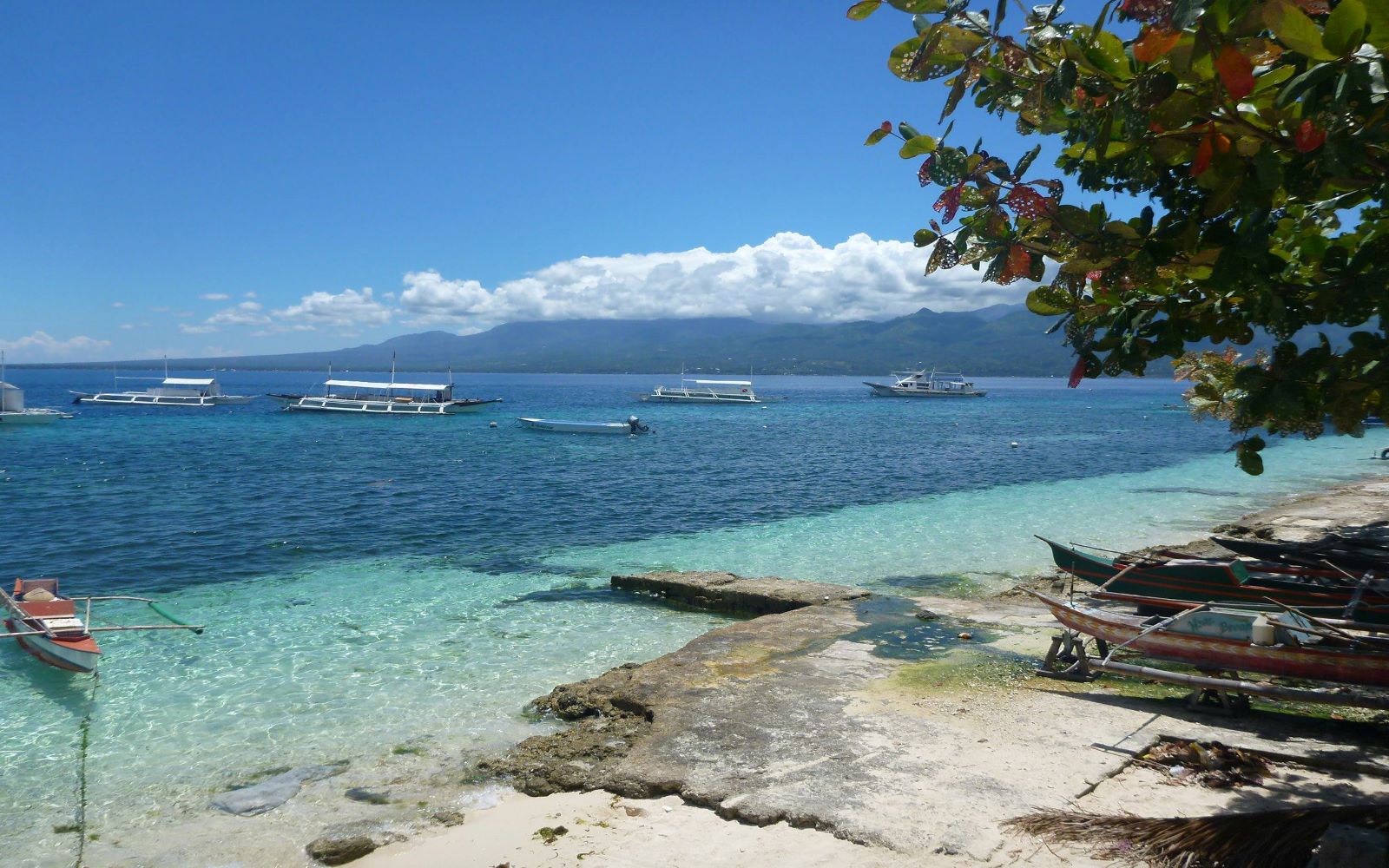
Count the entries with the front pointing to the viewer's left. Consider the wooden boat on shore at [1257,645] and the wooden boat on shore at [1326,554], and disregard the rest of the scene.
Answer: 2

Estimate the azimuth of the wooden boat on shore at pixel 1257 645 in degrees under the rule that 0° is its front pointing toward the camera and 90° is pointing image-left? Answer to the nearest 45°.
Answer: approximately 90°

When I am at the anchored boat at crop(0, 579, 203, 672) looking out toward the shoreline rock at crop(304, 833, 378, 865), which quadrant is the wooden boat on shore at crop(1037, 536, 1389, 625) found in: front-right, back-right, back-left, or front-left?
front-left

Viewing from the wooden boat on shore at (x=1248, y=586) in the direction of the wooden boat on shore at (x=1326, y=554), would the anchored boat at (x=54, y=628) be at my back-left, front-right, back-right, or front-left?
back-left

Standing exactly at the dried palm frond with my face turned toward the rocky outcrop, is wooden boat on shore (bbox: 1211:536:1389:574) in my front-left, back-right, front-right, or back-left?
front-right

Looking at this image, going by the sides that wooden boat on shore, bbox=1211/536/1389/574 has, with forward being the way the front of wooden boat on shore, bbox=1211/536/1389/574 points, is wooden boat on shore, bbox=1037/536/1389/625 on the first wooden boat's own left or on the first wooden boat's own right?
on the first wooden boat's own left

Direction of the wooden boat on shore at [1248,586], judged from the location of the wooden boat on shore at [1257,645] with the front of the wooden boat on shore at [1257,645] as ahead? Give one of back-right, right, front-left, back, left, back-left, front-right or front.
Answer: right

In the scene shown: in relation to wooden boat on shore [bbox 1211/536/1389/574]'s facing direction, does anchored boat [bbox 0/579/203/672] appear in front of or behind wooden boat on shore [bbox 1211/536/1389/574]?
in front

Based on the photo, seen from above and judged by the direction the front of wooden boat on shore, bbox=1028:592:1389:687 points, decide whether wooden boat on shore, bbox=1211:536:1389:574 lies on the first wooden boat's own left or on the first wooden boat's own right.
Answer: on the first wooden boat's own right

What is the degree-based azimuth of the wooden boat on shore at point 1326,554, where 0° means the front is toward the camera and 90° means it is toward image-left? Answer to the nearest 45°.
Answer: approximately 90°

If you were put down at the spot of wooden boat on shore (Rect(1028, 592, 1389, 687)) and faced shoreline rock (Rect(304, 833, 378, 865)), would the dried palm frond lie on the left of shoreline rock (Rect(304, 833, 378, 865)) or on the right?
left

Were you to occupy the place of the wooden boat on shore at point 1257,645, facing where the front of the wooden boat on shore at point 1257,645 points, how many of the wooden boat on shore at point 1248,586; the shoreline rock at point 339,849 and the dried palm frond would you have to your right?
1

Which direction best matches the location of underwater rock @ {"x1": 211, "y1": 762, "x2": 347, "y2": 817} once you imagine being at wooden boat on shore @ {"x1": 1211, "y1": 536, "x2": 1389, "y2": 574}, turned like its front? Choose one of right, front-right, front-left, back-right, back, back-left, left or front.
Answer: front-left

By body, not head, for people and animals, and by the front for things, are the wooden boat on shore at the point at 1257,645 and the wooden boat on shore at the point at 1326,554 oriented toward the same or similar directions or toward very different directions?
same or similar directions

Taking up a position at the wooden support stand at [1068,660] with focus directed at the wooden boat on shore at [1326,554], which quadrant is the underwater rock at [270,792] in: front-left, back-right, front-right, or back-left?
back-left
